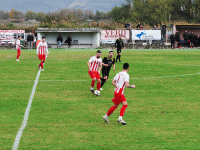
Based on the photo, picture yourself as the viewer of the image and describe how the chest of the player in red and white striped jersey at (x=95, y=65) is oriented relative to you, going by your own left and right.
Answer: facing the viewer and to the right of the viewer
